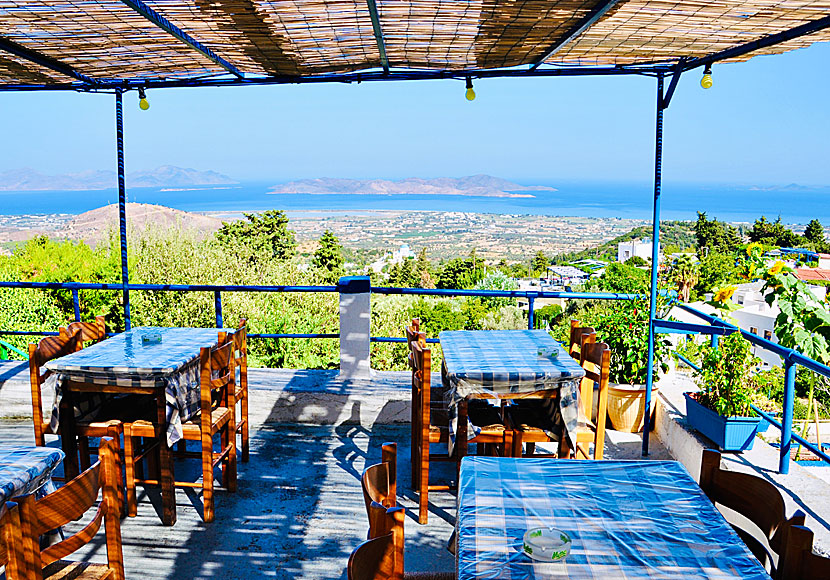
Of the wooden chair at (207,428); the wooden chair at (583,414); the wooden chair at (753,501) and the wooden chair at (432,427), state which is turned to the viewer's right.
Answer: the wooden chair at (432,427)

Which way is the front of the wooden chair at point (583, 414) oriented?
to the viewer's left

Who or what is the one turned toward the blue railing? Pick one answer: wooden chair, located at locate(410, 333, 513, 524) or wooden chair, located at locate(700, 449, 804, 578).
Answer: wooden chair, located at locate(410, 333, 513, 524)

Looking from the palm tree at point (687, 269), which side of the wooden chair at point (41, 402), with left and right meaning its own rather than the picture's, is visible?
left

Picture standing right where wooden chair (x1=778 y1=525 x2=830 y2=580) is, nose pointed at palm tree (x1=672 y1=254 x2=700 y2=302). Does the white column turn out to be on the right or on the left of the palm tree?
left

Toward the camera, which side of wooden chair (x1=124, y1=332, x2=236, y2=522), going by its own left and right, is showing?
left

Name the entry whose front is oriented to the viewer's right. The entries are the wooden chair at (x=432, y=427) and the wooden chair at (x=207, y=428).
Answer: the wooden chair at (x=432, y=427)

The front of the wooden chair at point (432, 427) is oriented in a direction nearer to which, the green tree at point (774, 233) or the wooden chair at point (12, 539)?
the green tree

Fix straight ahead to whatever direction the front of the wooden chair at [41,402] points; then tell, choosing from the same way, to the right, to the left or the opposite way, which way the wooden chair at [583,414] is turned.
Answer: the opposite way

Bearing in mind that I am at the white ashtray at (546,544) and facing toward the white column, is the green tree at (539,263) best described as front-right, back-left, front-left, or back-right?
front-right

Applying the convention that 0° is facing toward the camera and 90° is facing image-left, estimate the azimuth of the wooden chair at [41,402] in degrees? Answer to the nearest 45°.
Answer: approximately 315°

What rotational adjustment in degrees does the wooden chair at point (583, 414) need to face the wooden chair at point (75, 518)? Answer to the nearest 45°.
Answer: approximately 45° to its left

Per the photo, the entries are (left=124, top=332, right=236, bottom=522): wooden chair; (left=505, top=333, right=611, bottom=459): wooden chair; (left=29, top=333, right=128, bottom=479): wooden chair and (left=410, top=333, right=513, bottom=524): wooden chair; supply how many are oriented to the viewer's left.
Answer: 2

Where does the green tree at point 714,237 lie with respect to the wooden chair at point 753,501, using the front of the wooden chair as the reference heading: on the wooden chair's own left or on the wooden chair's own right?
on the wooden chair's own right

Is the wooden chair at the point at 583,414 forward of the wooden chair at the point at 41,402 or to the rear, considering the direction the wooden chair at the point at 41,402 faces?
forward

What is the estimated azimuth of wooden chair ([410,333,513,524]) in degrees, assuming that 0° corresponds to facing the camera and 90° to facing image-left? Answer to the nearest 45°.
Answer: approximately 270°
